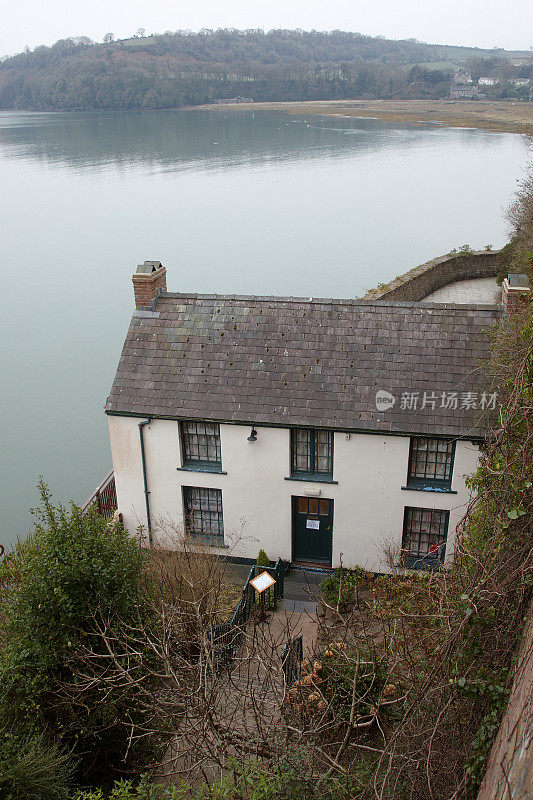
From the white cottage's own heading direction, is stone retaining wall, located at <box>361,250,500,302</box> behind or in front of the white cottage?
behind

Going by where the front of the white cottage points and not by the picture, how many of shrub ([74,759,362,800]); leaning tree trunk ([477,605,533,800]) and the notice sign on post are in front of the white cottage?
3

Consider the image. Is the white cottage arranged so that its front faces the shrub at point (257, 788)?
yes

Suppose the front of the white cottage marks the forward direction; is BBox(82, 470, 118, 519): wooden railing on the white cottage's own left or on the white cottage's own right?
on the white cottage's own right

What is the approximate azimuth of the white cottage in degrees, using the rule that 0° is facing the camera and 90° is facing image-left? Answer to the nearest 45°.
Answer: approximately 0°

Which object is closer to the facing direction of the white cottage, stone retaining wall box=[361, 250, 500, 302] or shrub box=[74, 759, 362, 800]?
the shrub

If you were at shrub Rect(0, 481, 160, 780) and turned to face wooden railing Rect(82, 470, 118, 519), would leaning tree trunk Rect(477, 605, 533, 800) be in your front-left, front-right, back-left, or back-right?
back-right

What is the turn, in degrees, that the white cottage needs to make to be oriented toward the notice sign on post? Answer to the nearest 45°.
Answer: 0° — it already faces it

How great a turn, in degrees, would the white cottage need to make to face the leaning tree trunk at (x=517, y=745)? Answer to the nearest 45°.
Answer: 0° — it already faces it

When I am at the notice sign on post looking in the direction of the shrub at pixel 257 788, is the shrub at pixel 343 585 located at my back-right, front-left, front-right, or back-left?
back-left
